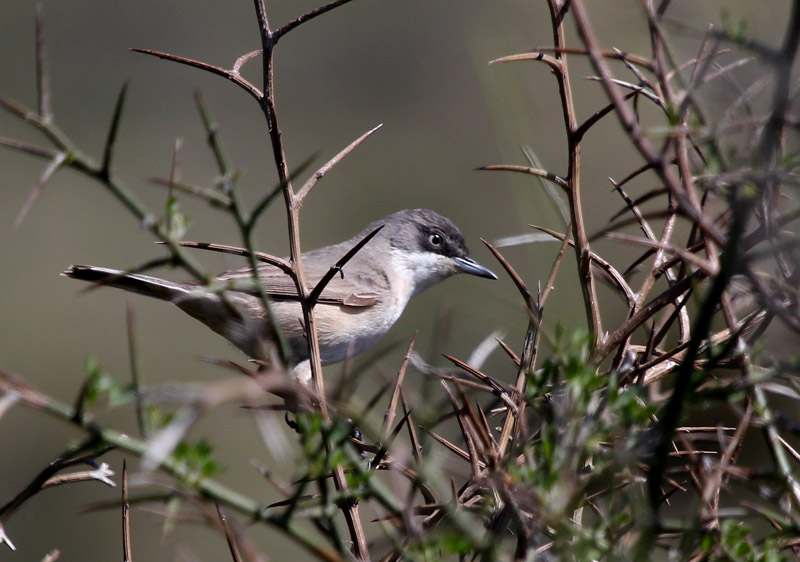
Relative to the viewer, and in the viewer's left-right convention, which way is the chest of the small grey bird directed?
facing to the right of the viewer
